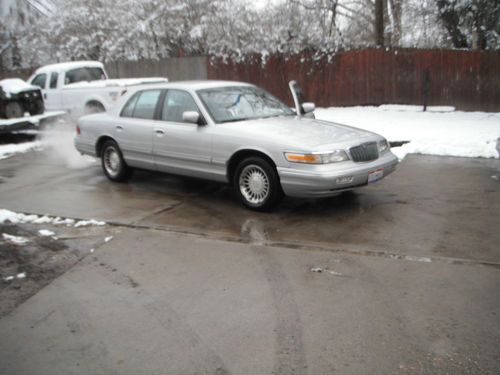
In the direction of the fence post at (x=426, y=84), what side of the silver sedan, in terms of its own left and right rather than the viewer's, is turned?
left

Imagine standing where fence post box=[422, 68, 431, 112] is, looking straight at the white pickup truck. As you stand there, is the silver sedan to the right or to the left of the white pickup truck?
left

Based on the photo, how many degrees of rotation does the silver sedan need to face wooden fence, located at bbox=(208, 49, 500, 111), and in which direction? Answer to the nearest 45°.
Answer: approximately 90° to its left

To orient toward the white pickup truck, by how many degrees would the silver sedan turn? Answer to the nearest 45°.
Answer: approximately 180°

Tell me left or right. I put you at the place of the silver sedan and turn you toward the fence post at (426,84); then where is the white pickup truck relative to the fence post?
left

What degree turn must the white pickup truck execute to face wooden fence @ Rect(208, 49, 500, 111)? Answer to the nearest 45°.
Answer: approximately 135° to its right

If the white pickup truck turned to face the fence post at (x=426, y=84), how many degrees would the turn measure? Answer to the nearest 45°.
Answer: approximately 135° to its right

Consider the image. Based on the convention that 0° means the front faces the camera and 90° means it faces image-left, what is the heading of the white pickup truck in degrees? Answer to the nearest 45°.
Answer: approximately 135°

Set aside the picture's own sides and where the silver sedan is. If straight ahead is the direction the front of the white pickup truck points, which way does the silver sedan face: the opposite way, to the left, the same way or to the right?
the opposite way

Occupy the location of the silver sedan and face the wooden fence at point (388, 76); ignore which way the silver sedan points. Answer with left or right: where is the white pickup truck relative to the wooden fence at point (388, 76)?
left

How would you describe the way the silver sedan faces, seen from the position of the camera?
facing the viewer and to the right of the viewer
